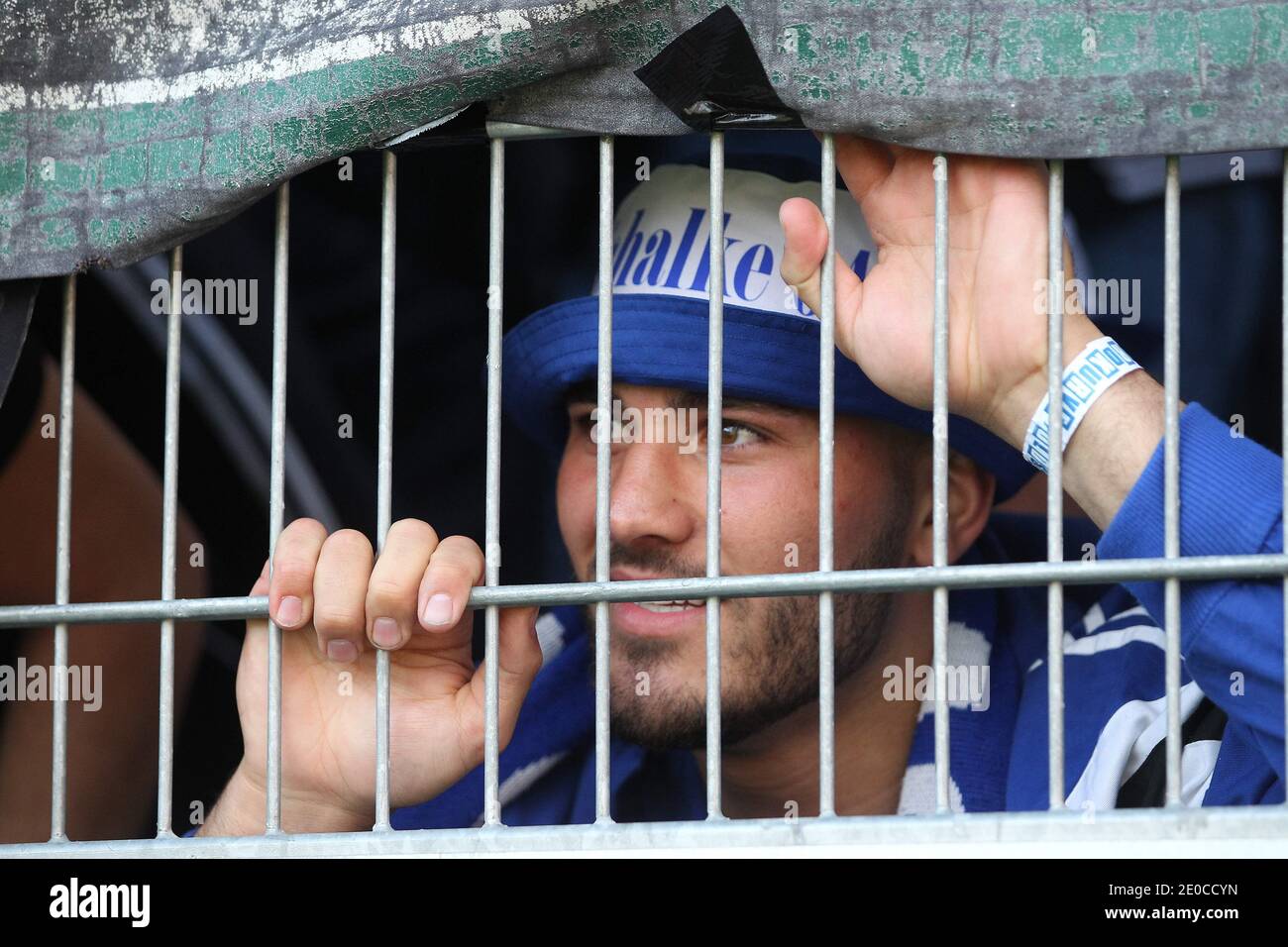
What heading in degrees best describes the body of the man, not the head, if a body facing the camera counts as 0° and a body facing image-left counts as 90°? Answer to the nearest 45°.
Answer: approximately 45°
